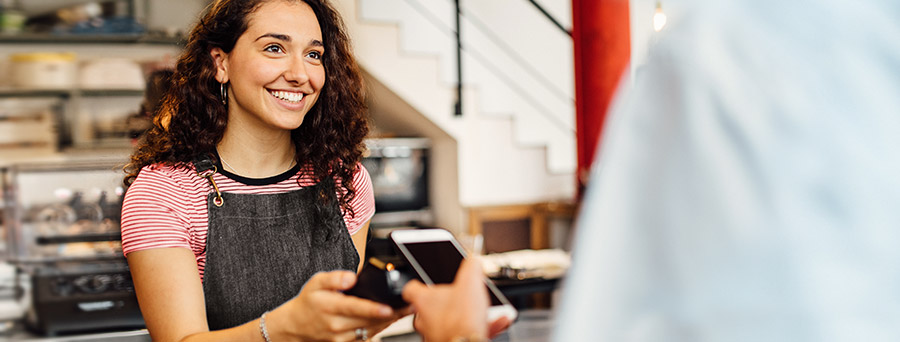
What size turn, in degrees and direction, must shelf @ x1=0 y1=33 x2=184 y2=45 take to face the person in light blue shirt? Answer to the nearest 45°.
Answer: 0° — it already faces them

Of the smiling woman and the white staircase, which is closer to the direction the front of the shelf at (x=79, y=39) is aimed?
the smiling woman

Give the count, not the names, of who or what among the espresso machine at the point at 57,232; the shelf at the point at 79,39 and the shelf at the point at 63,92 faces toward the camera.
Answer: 3

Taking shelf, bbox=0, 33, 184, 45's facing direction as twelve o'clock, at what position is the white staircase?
The white staircase is roughly at 9 o'clock from the shelf.

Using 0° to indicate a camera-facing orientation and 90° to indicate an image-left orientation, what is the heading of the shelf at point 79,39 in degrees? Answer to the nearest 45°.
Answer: approximately 0°

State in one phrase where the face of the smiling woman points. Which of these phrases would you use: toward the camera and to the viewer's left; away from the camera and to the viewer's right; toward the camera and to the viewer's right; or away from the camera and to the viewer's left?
toward the camera and to the viewer's right

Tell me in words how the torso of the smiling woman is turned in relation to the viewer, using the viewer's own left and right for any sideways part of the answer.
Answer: facing the viewer and to the right of the viewer

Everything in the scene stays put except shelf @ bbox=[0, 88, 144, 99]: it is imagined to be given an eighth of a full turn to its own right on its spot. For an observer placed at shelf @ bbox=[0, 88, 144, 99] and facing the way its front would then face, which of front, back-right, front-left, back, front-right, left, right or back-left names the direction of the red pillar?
back-left

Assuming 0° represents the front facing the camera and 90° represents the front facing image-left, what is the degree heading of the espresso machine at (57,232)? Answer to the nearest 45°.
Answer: approximately 0°
